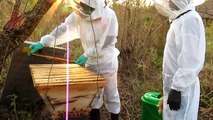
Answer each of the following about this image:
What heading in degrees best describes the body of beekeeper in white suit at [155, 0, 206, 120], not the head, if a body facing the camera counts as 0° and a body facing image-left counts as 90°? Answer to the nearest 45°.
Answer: approximately 90°

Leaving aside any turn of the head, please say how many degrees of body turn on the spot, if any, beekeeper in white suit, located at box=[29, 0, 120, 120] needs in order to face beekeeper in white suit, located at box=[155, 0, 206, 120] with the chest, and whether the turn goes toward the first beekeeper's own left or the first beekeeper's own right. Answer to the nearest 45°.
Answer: approximately 90° to the first beekeeper's own left

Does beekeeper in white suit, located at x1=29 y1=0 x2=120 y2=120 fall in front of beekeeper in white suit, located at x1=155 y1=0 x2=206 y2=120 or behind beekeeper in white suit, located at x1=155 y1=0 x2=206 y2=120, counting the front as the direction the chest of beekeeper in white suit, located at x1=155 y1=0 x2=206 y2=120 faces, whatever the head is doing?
in front

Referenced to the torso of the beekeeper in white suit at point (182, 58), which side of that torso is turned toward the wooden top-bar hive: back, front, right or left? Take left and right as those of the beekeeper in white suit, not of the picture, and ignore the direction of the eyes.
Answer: front

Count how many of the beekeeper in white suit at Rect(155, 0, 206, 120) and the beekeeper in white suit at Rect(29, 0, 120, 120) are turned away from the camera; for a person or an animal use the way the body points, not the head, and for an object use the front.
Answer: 0

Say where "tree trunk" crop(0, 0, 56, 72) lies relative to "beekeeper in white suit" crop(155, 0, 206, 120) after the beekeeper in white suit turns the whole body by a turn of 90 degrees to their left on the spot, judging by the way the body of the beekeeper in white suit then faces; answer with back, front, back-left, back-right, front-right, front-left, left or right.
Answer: right
